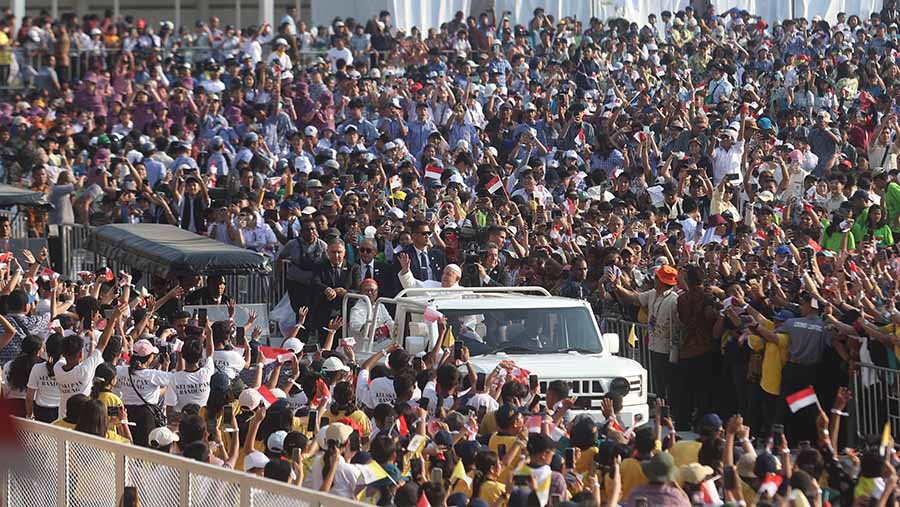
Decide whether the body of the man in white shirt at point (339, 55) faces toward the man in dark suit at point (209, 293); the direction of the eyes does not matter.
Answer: yes

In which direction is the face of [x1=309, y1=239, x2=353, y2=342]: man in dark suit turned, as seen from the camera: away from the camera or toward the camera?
toward the camera

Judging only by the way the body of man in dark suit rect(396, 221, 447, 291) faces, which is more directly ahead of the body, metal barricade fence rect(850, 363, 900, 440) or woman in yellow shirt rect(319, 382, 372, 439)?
the woman in yellow shirt

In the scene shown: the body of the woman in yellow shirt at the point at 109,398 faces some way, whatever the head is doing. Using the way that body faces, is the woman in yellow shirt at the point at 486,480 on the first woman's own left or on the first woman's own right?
on the first woman's own right

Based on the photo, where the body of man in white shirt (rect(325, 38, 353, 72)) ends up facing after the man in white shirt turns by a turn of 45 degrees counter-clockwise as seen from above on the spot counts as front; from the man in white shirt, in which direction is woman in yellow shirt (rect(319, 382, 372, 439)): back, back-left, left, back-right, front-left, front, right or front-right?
front-right

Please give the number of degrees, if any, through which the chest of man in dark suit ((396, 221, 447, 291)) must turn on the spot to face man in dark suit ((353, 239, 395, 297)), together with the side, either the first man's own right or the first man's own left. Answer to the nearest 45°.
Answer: approximately 90° to the first man's own right

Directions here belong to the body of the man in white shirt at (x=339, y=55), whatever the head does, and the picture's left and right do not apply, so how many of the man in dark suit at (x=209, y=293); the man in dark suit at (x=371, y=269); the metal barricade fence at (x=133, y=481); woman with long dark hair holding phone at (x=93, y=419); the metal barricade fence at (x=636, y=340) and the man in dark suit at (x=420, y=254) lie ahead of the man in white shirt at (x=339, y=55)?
6

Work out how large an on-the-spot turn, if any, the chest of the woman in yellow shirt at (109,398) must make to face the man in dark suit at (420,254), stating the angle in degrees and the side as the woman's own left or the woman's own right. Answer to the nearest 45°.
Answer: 0° — they already face them

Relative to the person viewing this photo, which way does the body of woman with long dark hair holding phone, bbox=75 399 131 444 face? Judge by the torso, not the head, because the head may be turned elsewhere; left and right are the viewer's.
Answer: facing away from the viewer and to the right of the viewer

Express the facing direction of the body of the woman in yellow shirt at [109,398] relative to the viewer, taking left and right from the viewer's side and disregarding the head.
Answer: facing away from the viewer and to the right of the viewer

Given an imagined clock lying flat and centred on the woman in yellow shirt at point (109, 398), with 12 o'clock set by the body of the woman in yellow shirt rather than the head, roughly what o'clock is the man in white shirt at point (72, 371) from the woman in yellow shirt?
The man in white shirt is roughly at 10 o'clock from the woman in yellow shirt.

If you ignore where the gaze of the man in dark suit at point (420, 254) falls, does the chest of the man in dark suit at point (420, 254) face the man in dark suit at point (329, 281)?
no

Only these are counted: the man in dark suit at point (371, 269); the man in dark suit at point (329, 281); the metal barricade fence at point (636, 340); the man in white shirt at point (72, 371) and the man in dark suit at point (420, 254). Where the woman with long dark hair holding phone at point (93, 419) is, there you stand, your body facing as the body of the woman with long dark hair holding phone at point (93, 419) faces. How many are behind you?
0

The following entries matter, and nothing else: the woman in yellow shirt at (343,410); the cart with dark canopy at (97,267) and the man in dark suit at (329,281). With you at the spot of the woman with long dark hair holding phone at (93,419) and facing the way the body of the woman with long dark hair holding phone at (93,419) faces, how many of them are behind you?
0

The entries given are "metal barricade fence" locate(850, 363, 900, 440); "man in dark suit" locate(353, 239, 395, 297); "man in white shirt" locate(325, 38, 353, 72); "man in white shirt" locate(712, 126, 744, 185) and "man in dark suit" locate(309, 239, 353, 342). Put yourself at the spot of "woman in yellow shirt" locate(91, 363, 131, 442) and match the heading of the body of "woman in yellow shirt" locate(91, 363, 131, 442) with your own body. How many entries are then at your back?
0

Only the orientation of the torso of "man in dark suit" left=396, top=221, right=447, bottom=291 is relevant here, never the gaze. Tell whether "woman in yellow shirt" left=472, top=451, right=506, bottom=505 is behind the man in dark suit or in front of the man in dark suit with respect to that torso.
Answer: in front

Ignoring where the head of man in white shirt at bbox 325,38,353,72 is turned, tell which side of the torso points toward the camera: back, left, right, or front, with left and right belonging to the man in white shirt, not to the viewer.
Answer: front

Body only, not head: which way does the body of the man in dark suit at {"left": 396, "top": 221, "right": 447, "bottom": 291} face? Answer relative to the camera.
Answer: toward the camera

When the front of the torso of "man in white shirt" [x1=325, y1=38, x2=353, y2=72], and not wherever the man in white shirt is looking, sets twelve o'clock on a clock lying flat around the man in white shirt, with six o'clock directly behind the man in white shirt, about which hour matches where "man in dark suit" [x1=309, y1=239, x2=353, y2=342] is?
The man in dark suit is roughly at 12 o'clock from the man in white shirt.

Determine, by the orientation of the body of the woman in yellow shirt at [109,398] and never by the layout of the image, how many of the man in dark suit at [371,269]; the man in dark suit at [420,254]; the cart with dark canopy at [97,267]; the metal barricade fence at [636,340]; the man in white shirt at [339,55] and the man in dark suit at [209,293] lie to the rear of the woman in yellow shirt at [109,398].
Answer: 0

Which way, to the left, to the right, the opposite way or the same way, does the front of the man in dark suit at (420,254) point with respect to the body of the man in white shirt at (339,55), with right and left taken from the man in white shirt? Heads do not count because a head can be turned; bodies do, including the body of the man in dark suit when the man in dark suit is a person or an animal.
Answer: the same way
